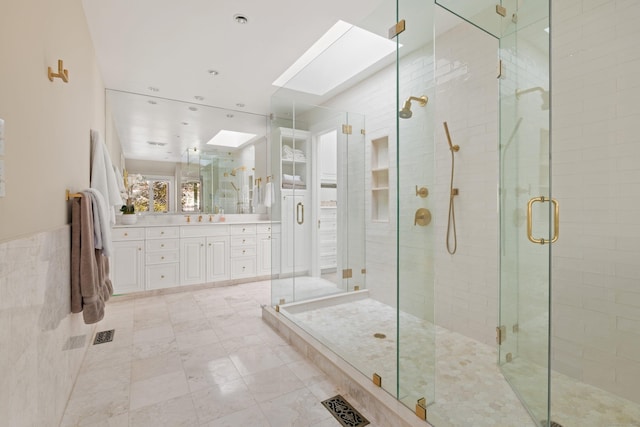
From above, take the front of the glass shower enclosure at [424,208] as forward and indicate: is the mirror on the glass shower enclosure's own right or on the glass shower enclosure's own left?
on the glass shower enclosure's own right

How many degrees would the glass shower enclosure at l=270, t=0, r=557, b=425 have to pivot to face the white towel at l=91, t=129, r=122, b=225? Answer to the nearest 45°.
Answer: approximately 45° to its right

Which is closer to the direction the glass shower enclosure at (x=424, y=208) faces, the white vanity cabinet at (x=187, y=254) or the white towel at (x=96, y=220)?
the white towel

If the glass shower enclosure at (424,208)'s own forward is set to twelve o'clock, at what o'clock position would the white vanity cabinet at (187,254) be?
The white vanity cabinet is roughly at 2 o'clock from the glass shower enclosure.

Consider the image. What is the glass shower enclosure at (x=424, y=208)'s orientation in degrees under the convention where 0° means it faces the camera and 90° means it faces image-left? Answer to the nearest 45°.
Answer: approximately 45°
